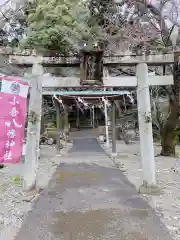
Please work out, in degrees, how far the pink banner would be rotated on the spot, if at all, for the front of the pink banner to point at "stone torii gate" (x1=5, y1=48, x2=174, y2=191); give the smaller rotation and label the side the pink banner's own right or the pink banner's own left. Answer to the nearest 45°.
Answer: approximately 90° to the pink banner's own left

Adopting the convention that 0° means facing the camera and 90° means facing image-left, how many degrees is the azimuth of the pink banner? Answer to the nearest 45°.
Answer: approximately 0°
